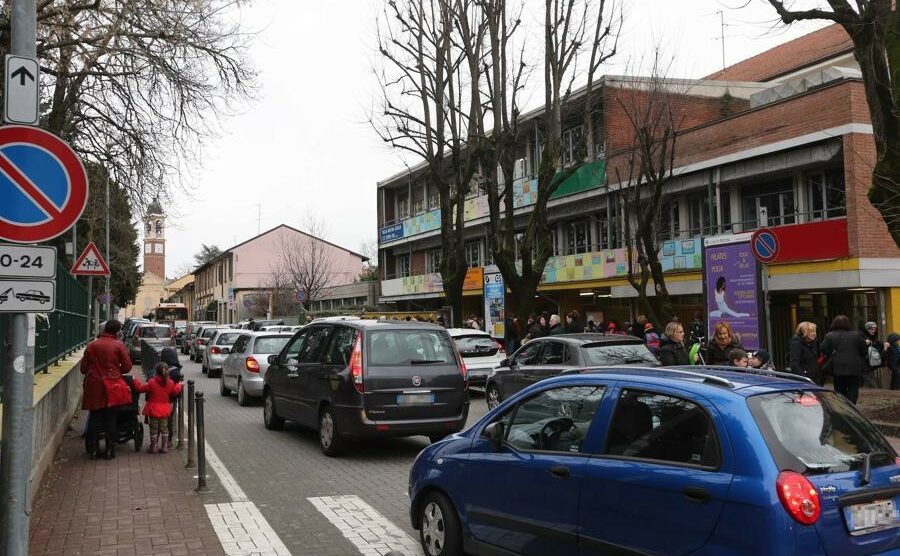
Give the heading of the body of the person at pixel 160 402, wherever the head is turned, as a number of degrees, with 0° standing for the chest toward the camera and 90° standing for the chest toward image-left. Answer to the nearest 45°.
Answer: approximately 180°

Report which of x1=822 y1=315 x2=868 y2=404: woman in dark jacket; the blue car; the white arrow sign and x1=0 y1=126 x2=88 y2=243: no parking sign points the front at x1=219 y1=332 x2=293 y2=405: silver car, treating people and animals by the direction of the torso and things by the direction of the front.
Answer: the blue car

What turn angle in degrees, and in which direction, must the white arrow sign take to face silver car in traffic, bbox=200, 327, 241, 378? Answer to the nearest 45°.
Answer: approximately 180°

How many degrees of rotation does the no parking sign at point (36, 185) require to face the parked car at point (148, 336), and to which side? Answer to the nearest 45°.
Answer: approximately 180°

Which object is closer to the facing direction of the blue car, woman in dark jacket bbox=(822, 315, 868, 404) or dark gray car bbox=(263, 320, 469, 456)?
the dark gray car

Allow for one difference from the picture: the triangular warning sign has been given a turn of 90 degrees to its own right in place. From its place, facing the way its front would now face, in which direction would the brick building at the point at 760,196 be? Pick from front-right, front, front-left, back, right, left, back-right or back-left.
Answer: back

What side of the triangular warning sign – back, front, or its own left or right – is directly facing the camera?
front

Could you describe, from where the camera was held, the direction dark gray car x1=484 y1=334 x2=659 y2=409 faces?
facing away from the viewer and to the left of the viewer

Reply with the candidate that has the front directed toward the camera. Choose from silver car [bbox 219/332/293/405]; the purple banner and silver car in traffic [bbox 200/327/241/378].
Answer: the purple banner

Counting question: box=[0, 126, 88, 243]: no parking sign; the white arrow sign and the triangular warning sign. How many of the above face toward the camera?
3

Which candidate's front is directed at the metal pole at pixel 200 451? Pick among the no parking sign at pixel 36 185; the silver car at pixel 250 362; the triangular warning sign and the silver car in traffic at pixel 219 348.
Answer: the triangular warning sign

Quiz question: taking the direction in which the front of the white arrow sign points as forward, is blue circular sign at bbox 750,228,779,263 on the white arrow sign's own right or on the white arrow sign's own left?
on the white arrow sign's own left

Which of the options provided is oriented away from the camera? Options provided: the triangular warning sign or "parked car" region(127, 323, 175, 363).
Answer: the parked car

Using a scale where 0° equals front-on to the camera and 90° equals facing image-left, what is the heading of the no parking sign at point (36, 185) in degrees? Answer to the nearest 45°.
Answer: approximately 0°

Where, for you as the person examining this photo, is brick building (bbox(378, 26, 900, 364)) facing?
facing the viewer and to the left of the viewer

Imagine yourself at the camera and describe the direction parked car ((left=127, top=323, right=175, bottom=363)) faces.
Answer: facing away from the viewer

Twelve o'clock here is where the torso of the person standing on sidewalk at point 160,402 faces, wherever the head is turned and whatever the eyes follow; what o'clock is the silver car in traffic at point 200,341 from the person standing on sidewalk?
The silver car in traffic is roughly at 12 o'clock from the person standing on sidewalk.
